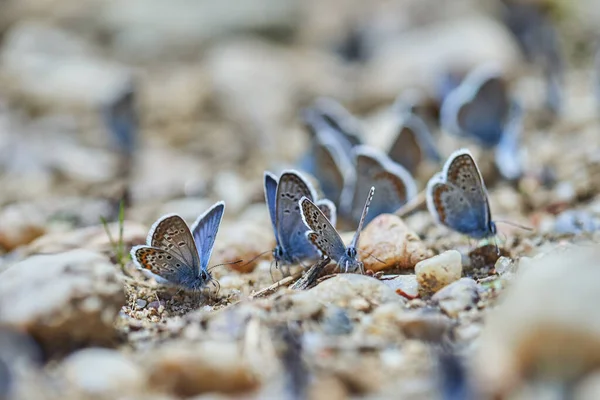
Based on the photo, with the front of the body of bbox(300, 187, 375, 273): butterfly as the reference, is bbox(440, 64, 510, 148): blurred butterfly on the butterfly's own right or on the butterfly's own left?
on the butterfly's own left

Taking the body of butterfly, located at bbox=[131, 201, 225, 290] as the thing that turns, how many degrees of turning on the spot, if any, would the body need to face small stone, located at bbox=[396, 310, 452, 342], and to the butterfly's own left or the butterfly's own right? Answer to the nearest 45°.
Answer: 0° — it already faces it

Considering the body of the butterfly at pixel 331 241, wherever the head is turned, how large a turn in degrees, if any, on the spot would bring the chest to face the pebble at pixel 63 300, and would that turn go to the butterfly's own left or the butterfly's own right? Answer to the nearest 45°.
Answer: approximately 90° to the butterfly's own right

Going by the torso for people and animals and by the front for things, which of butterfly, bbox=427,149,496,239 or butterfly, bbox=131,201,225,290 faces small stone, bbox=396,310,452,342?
butterfly, bbox=131,201,225,290

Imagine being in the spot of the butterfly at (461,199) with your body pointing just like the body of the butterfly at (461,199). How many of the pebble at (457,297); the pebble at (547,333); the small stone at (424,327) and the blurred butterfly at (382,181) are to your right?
3

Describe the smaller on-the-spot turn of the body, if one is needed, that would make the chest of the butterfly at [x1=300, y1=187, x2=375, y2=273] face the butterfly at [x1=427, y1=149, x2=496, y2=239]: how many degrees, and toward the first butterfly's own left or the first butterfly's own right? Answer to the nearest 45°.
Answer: approximately 90° to the first butterfly's own left

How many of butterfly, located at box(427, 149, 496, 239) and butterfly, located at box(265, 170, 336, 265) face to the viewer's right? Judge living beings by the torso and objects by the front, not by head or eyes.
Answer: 1

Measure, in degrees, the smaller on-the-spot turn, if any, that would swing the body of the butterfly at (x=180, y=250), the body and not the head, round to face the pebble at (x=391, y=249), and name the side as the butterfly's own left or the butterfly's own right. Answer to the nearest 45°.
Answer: approximately 45° to the butterfly's own left

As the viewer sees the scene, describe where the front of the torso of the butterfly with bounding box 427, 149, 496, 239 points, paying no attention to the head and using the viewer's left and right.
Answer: facing to the right of the viewer

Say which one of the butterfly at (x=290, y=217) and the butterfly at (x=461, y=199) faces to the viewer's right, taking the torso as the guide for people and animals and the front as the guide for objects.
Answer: the butterfly at (x=461, y=199)

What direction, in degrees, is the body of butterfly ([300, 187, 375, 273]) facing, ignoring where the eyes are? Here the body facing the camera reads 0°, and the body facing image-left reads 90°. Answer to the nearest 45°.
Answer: approximately 315°

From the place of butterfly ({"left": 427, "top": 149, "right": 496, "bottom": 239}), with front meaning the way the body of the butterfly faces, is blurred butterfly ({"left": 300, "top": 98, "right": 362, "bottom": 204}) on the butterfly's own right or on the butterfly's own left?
on the butterfly's own left
